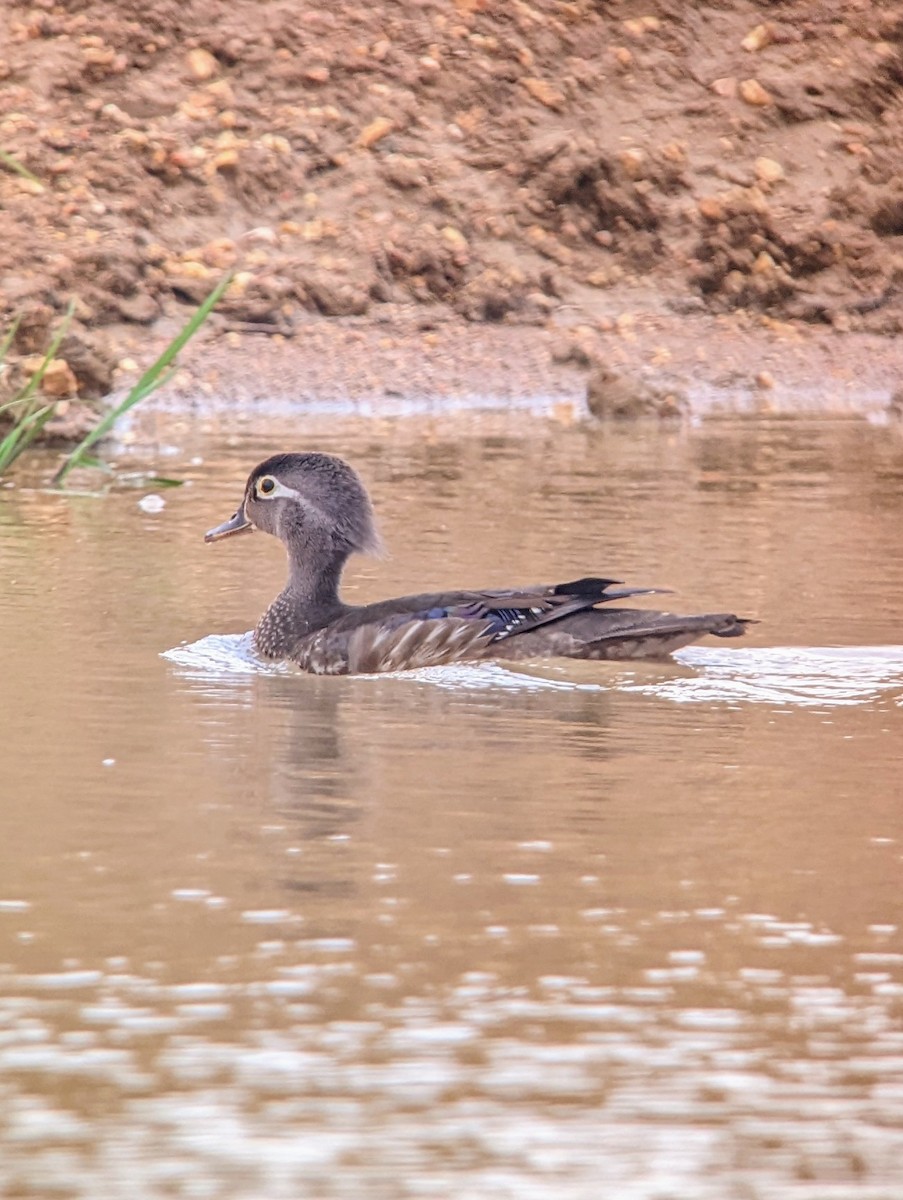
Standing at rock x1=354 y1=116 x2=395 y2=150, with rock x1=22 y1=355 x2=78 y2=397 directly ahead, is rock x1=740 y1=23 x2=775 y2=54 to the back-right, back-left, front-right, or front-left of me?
back-left

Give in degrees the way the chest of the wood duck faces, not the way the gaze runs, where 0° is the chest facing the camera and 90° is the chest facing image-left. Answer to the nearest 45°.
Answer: approximately 90°

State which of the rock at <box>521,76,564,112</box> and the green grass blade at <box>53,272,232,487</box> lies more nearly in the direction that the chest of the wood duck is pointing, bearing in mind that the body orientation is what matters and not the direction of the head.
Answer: the green grass blade

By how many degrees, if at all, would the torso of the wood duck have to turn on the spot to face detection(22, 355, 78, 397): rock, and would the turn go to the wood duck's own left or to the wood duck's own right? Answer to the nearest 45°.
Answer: approximately 90° to the wood duck's own right

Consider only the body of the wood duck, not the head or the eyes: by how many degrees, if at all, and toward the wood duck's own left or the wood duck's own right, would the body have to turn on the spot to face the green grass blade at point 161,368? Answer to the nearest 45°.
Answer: approximately 45° to the wood duck's own right

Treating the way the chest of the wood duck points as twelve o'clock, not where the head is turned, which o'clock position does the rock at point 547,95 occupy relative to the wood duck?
The rock is roughly at 3 o'clock from the wood duck.

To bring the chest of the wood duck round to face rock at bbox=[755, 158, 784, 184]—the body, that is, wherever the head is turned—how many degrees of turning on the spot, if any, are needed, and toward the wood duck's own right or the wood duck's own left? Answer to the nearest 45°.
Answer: approximately 90° to the wood duck's own right

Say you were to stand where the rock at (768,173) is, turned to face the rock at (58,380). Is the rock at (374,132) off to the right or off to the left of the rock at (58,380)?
right

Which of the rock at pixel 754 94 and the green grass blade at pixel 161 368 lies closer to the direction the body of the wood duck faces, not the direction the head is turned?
the green grass blade

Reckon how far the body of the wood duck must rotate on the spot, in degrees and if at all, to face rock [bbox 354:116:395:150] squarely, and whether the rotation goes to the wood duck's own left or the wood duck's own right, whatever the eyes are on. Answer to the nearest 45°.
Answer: approximately 90° to the wood duck's own right

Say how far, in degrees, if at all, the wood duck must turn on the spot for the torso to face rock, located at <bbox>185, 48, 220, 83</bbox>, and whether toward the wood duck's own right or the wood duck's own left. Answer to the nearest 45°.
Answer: approximately 90° to the wood duck's own right
